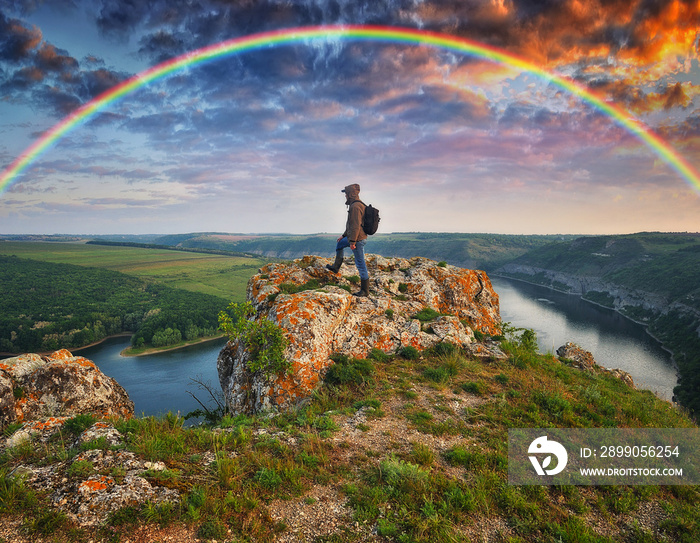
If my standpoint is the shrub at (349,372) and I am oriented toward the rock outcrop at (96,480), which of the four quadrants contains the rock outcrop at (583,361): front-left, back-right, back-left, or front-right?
back-left

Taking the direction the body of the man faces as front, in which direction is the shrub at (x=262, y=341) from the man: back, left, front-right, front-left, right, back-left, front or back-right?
front-left

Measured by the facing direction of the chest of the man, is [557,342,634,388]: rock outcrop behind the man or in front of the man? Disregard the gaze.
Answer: behind

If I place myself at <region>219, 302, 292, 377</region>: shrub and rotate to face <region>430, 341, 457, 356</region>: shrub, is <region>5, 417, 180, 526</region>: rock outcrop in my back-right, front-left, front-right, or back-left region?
back-right

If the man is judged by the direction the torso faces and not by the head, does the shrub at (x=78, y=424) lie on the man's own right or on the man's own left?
on the man's own left

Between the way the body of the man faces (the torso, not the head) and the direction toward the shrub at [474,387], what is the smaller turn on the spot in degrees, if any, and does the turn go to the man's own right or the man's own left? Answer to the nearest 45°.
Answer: approximately 135° to the man's own left

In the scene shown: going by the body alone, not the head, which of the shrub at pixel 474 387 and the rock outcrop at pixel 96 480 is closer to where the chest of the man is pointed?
the rock outcrop

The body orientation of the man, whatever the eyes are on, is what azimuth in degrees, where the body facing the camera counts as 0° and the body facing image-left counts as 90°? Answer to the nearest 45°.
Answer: approximately 90°
